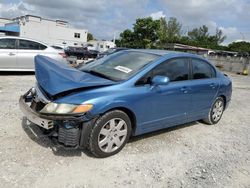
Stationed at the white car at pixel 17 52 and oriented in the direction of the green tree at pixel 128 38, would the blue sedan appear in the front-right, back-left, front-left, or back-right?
back-right

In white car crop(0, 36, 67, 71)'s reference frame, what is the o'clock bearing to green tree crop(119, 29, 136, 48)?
The green tree is roughly at 4 o'clock from the white car.

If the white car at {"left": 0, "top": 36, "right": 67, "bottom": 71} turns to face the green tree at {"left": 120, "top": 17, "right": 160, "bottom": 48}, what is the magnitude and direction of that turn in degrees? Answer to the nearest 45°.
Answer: approximately 135° to its right

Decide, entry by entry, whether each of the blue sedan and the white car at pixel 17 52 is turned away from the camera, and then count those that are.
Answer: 0

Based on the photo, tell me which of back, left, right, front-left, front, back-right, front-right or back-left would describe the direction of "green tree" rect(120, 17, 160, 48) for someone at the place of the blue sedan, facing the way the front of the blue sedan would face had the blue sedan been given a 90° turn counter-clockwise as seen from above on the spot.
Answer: back-left

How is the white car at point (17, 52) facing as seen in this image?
to the viewer's left

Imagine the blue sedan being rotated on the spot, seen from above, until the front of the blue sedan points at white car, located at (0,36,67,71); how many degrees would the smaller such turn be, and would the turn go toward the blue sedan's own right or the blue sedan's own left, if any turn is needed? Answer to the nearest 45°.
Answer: approximately 90° to the blue sedan's own right

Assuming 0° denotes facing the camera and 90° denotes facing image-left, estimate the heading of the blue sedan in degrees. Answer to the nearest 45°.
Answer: approximately 45°

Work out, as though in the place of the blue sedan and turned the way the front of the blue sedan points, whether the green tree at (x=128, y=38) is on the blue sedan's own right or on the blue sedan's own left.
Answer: on the blue sedan's own right
